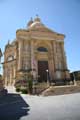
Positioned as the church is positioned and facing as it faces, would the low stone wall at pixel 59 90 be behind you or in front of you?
in front

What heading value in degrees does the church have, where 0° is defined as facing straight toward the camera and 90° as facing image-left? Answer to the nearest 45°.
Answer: approximately 315°
